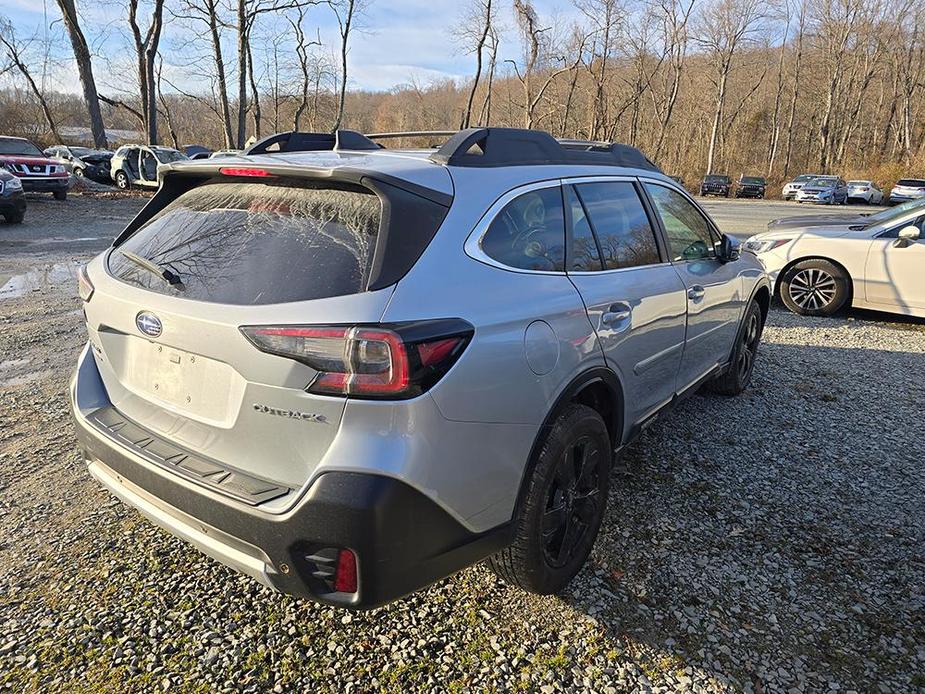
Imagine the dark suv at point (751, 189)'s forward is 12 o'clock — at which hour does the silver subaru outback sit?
The silver subaru outback is roughly at 12 o'clock from the dark suv.

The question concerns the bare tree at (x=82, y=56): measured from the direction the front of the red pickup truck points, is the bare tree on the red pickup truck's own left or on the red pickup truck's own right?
on the red pickup truck's own left

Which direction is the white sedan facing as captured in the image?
to the viewer's left

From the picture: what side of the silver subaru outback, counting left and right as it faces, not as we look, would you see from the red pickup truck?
left

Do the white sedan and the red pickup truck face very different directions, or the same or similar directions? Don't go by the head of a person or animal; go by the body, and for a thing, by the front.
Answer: very different directions

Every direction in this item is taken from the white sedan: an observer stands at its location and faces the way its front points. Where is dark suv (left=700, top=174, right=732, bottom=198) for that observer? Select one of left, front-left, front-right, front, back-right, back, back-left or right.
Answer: right

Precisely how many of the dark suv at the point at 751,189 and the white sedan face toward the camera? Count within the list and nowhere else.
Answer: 1

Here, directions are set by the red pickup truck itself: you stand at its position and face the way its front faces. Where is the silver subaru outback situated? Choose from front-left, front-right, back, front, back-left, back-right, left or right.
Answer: front-right

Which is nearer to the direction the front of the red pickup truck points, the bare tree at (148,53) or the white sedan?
the white sedan

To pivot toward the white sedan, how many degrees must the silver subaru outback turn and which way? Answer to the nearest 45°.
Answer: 0° — it already faces it

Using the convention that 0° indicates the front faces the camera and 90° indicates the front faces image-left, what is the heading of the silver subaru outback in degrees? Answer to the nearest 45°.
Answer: approximately 225°
